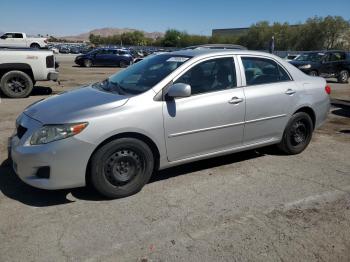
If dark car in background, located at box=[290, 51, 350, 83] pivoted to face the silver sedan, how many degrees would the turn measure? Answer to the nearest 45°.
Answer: approximately 45° to its left

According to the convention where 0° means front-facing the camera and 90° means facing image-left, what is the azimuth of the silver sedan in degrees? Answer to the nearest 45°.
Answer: approximately 45°

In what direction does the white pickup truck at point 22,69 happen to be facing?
to the viewer's left

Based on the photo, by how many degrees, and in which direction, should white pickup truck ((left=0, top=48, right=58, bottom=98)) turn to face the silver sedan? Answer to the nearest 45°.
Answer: approximately 90° to its left

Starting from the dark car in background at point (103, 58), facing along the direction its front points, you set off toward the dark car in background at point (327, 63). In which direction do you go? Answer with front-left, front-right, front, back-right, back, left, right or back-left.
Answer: back-left

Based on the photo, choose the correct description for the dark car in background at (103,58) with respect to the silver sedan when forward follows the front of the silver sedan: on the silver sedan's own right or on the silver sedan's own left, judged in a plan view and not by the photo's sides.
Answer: on the silver sedan's own right

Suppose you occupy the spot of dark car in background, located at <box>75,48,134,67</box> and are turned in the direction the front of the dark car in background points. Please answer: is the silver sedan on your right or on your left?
on your left

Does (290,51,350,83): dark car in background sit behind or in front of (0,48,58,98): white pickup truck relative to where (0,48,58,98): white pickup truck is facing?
behind

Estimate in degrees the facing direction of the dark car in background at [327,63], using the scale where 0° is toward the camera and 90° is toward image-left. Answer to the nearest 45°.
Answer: approximately 45°

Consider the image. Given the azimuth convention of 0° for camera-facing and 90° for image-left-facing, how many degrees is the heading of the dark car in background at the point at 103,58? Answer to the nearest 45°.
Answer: approximately 90°

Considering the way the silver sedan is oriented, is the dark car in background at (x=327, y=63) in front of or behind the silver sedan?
behind
